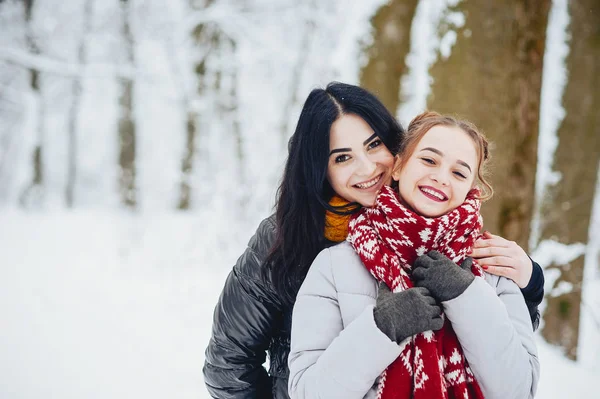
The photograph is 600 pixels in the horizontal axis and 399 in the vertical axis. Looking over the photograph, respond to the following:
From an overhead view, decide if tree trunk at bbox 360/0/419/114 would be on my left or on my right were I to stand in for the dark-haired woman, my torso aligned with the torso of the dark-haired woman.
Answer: on my left

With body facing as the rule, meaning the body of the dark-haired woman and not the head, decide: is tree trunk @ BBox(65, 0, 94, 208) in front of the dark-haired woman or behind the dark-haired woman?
behind

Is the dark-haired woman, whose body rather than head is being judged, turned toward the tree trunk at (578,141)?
no

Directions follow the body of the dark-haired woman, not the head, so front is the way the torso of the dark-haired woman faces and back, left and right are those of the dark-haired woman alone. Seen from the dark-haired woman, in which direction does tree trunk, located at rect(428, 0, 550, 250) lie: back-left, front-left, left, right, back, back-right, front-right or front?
left

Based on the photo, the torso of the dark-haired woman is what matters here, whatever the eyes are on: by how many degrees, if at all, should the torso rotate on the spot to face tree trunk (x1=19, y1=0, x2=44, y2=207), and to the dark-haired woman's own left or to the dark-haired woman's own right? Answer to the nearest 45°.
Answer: approximately 180°

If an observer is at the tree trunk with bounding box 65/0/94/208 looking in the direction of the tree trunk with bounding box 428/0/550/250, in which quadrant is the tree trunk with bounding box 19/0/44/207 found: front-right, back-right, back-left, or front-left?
back-right

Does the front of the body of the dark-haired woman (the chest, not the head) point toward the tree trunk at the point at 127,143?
no

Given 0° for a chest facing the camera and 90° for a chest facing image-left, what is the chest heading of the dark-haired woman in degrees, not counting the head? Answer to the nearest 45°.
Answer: approximately 315°

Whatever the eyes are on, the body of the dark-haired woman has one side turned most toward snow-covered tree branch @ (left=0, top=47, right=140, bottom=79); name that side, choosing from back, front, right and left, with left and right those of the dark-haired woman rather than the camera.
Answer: back

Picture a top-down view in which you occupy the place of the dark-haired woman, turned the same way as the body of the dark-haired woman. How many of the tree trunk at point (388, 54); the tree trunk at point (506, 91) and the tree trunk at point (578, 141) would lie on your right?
0

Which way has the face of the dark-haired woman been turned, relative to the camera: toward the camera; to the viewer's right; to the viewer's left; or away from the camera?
toward the camera
